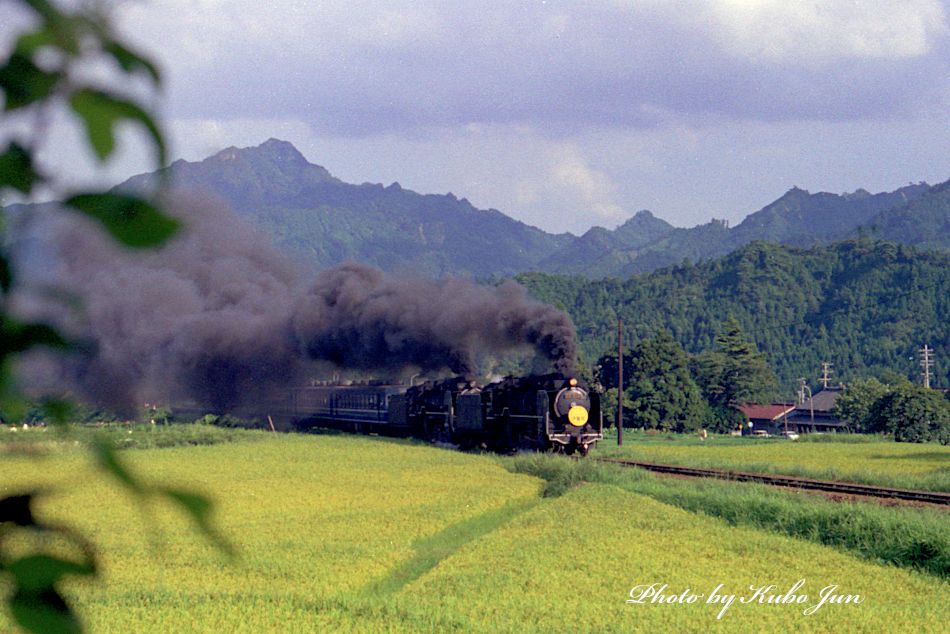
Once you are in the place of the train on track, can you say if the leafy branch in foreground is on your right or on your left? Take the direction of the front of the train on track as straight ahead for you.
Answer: on your right

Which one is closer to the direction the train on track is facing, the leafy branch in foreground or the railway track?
the railway track

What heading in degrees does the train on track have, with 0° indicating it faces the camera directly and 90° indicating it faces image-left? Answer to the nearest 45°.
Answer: approximately 315°

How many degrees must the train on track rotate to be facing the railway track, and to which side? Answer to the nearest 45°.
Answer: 0° — it already faces it
